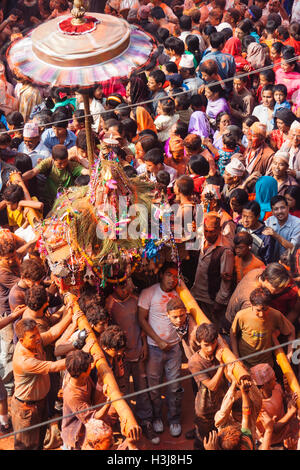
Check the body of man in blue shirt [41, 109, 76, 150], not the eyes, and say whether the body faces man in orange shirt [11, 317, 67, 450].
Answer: yes

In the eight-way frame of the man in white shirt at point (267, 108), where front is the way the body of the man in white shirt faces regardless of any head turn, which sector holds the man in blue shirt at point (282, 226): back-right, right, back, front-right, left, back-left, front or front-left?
front-left

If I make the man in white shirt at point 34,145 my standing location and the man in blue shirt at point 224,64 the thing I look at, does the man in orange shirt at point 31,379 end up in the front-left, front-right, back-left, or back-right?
back-right

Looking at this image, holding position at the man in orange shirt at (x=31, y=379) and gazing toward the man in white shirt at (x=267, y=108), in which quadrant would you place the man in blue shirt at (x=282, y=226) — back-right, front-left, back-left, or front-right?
front-right

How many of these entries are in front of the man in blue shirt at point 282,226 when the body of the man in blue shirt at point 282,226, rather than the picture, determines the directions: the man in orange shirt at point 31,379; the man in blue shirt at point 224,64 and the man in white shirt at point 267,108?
1

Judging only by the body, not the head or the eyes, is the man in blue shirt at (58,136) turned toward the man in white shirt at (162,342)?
yes

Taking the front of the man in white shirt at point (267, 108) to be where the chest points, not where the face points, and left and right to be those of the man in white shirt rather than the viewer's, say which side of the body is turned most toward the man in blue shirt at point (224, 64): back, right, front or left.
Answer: right

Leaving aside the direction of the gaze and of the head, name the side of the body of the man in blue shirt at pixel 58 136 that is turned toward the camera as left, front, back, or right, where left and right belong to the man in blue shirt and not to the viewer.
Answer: front

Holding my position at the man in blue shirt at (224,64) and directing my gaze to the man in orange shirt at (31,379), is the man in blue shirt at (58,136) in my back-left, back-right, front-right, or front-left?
front-right

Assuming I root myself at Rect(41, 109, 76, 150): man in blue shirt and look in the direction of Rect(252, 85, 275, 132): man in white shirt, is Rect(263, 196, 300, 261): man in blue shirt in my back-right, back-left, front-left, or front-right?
front-right
